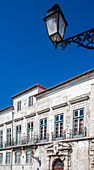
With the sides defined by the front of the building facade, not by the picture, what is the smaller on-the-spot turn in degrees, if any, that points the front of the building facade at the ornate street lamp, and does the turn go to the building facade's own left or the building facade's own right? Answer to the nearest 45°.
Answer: approximately 45° to the building facade's own left

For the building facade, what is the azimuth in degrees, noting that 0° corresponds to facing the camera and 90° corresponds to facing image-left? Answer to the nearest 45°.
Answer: approximately 45°
